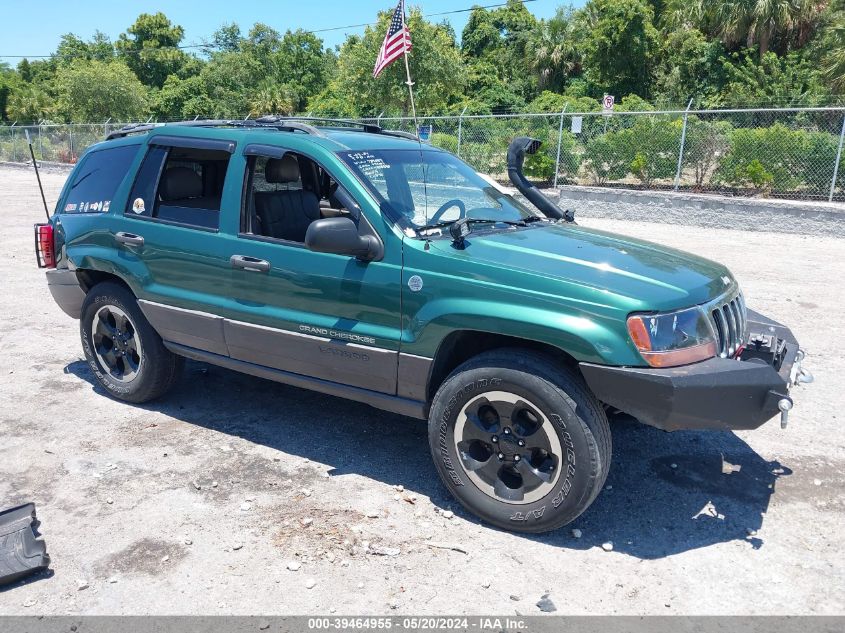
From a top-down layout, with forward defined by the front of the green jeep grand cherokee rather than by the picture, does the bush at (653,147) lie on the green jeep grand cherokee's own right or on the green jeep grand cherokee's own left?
on the green jeep grand cherokee's own left

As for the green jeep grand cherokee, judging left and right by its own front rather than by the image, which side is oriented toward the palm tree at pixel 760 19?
left

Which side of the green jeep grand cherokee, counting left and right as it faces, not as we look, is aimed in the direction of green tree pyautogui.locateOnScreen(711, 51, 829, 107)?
left

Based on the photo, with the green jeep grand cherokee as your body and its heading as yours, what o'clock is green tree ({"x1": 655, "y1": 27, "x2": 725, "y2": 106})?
The green tree is roughly at 8 o'clock from the green jeep grand cherokee.

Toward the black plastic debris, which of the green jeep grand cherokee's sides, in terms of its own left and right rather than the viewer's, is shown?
right

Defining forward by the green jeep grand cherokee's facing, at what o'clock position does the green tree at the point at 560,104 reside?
The green tree is roughly at 8 o'clock from the green jeep grand cherokee.

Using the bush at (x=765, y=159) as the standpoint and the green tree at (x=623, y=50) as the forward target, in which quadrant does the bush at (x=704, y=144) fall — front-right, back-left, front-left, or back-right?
front-left

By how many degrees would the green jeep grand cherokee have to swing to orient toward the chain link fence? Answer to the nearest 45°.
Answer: approximately 90° to its left

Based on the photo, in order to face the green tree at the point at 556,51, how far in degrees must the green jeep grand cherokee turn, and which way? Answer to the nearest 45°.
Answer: approximately 135° to its left

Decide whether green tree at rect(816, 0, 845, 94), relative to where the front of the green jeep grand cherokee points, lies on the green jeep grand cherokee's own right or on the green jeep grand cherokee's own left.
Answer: on the green jeep grand cherokee's own left
